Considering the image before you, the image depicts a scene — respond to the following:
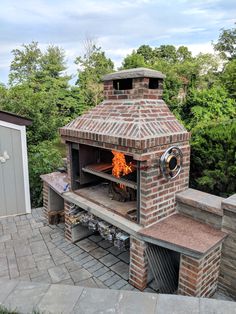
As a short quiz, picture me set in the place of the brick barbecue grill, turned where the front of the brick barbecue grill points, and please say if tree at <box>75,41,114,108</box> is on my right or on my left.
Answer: on my right

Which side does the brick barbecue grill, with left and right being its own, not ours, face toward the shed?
right

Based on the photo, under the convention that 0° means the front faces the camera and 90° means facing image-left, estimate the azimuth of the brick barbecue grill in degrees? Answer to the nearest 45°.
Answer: approximately 45°

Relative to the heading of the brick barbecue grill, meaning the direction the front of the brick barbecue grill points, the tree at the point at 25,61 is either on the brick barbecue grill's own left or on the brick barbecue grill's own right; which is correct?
on the brick barbecue grill's own right

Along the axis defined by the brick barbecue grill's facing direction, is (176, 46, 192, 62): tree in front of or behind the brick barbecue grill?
behind

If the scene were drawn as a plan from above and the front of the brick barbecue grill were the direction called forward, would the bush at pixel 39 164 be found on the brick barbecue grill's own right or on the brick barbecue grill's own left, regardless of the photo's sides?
on the brick barbecue grill's own right

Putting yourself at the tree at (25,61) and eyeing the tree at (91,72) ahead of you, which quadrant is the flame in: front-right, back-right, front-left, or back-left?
front-right
